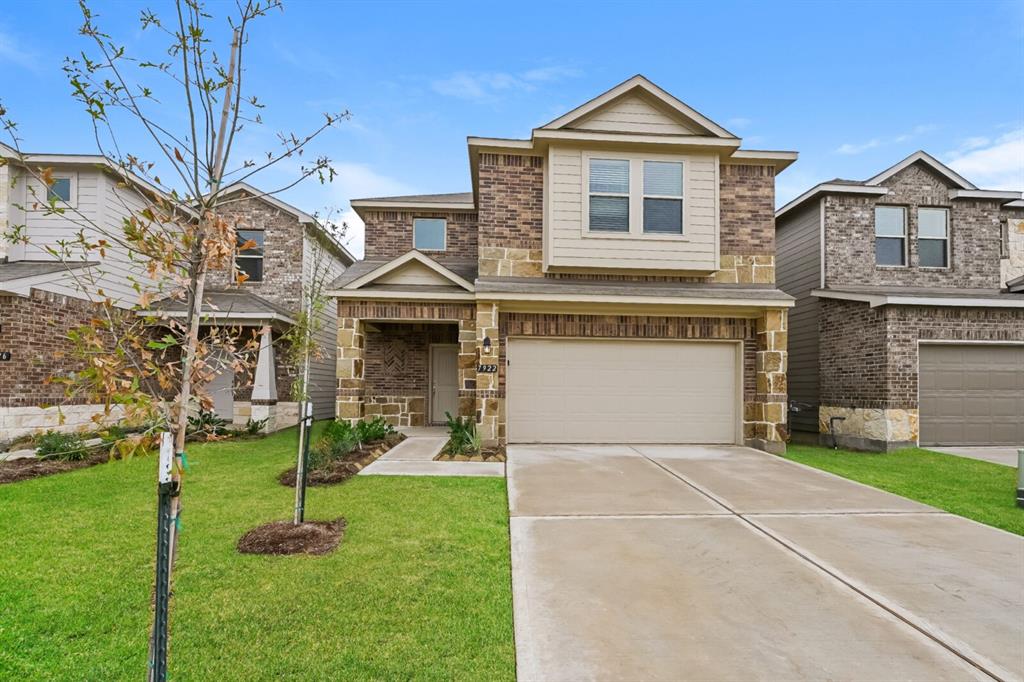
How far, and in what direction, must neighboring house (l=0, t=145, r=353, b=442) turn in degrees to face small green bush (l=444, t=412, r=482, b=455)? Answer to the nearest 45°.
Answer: approximately 90° to its left

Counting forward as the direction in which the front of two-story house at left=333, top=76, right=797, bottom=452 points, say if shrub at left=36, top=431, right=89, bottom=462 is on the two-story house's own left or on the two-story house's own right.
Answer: on the two-story house's own right

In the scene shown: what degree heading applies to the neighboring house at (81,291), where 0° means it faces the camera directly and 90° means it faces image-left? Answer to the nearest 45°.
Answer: approximately 45°

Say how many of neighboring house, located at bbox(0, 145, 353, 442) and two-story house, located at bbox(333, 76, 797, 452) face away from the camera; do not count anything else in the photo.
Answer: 0

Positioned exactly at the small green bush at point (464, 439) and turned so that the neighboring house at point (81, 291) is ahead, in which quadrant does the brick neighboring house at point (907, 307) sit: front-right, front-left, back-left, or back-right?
back-right

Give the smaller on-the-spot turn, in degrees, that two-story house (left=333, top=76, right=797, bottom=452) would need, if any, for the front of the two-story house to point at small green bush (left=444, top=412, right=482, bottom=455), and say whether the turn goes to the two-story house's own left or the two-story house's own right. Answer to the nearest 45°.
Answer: approximately 45° to the two-story house's own right

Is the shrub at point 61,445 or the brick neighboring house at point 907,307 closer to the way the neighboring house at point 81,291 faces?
the shrub

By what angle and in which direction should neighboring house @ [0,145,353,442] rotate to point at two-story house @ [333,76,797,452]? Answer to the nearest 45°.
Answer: approximately 90° to its left

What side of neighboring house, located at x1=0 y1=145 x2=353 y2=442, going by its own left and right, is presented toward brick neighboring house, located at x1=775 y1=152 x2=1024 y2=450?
left
